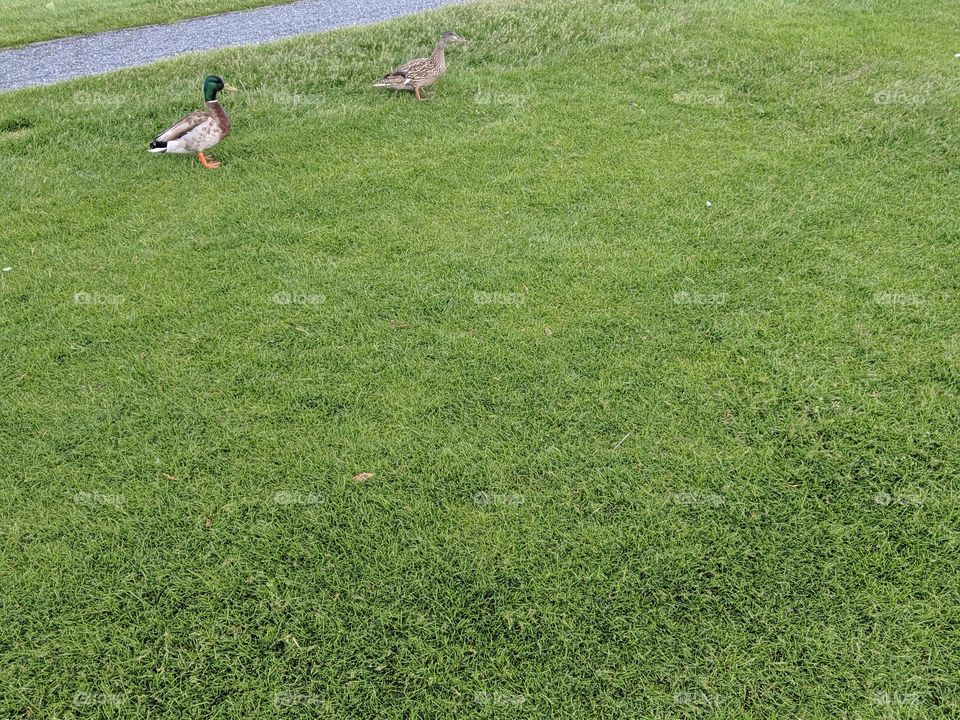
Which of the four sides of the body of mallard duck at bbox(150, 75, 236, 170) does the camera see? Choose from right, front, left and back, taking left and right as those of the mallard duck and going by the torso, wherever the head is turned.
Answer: right

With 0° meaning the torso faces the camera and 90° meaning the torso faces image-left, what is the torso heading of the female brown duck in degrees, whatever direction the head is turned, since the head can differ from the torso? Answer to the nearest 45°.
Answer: approximately 270°
